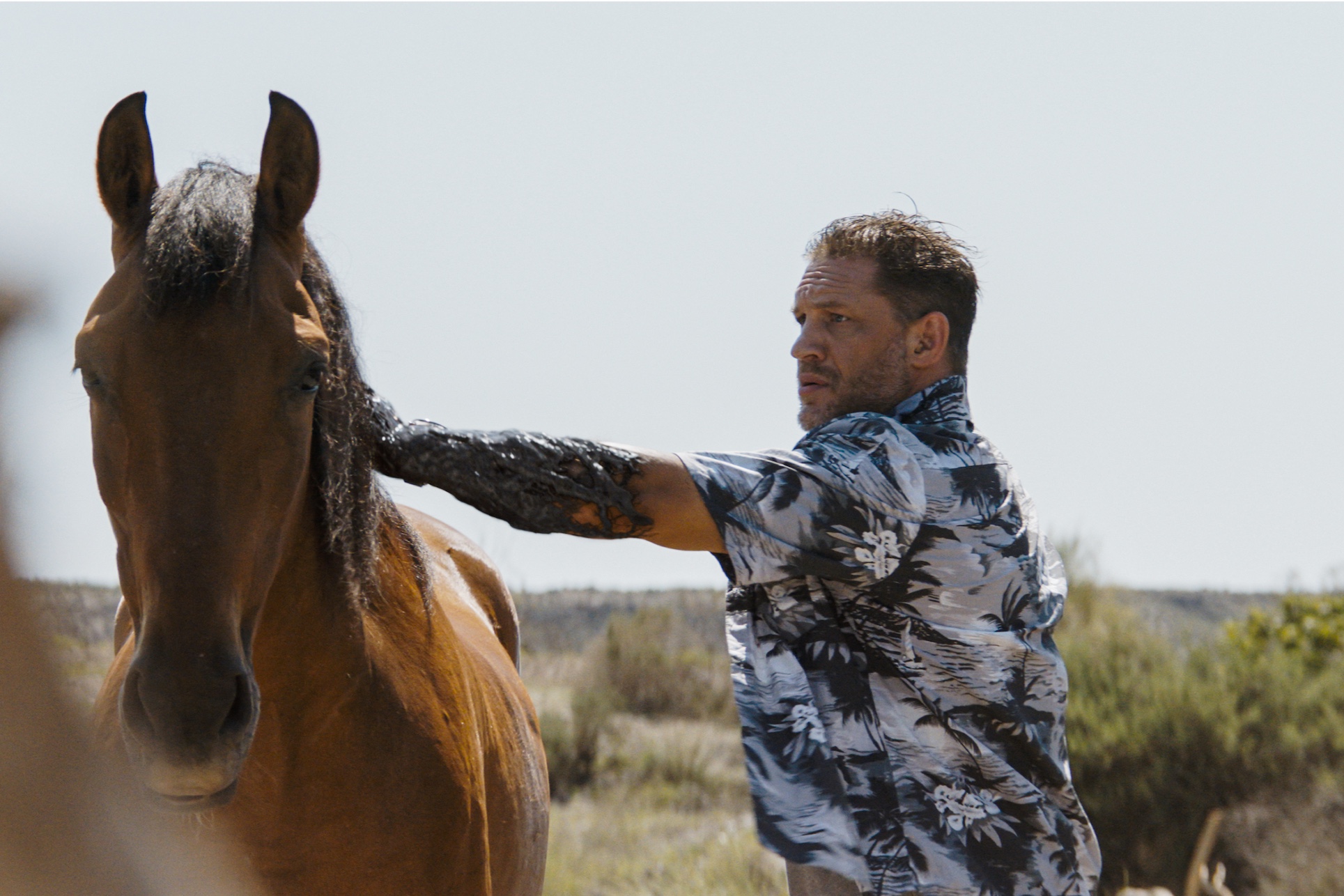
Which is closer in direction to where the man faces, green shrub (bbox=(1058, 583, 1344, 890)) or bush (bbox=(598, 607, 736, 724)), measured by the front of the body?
the bush

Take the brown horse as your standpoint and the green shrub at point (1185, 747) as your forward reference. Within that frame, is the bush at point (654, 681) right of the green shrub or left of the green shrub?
left

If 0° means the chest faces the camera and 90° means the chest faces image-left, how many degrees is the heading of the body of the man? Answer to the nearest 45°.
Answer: approximately 135°

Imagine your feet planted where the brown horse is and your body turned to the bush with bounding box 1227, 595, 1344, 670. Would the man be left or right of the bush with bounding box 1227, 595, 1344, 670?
right

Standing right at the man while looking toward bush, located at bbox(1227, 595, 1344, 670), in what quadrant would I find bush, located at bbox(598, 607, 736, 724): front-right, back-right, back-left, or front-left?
front-left

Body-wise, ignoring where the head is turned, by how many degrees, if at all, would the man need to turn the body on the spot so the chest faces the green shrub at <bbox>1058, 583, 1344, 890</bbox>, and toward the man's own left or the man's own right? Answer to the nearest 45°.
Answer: approximately 90° to the man's own right

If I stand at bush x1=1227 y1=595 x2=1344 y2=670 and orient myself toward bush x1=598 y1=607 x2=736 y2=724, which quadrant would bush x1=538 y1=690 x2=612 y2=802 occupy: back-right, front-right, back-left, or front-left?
front-left

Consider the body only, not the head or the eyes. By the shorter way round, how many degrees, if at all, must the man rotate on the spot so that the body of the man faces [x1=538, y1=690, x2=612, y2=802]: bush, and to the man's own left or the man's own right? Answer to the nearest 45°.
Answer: approximately 45° to the man's own right

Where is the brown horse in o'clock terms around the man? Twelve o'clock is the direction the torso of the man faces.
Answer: The brown horse is roughly at 10 o'clock from the man.

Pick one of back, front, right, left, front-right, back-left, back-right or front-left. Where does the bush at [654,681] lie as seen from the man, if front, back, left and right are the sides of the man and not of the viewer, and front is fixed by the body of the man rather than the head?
front-right

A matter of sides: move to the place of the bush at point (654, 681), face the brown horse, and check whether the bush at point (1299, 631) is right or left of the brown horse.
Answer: left
